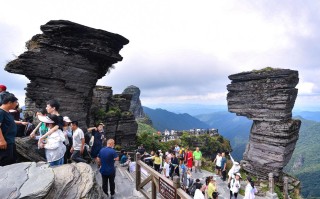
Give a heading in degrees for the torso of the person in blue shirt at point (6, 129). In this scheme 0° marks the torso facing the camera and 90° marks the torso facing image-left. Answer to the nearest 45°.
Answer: approximately 270°

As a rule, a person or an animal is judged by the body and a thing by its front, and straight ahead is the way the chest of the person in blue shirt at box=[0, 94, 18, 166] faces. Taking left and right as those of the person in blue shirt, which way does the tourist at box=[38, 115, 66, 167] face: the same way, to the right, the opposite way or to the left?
the opposite way

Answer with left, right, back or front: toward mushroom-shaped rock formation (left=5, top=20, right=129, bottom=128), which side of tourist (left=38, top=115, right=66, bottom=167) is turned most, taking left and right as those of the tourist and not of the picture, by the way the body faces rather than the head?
right

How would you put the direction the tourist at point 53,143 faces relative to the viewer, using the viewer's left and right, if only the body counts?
facing to the left of the viewer

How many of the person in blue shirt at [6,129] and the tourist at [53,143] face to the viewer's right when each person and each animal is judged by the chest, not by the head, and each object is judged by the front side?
1
